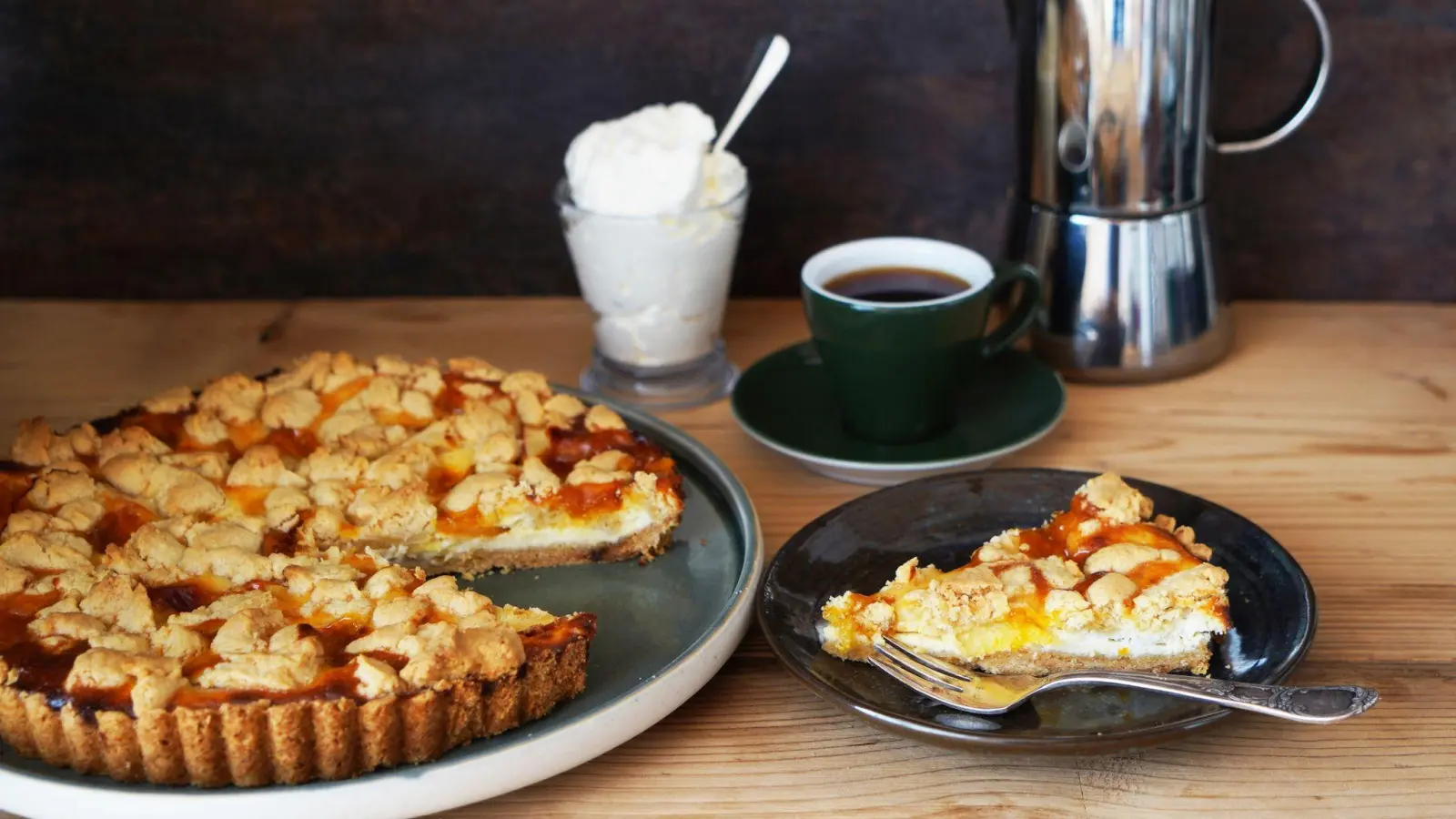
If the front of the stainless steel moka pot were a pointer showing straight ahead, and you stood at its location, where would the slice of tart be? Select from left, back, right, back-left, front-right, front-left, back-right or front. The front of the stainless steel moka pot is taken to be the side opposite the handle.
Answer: left

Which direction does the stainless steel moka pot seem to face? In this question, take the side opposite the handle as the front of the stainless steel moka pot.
to the viewer's left

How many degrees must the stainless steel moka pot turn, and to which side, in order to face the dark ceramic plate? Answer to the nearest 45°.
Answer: approximately 90° to its left

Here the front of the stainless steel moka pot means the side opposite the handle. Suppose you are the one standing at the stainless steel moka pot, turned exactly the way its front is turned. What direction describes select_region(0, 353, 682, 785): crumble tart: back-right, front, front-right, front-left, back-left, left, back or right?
front-left

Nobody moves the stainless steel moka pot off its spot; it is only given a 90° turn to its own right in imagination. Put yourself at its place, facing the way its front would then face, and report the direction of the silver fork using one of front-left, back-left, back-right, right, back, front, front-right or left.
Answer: back
